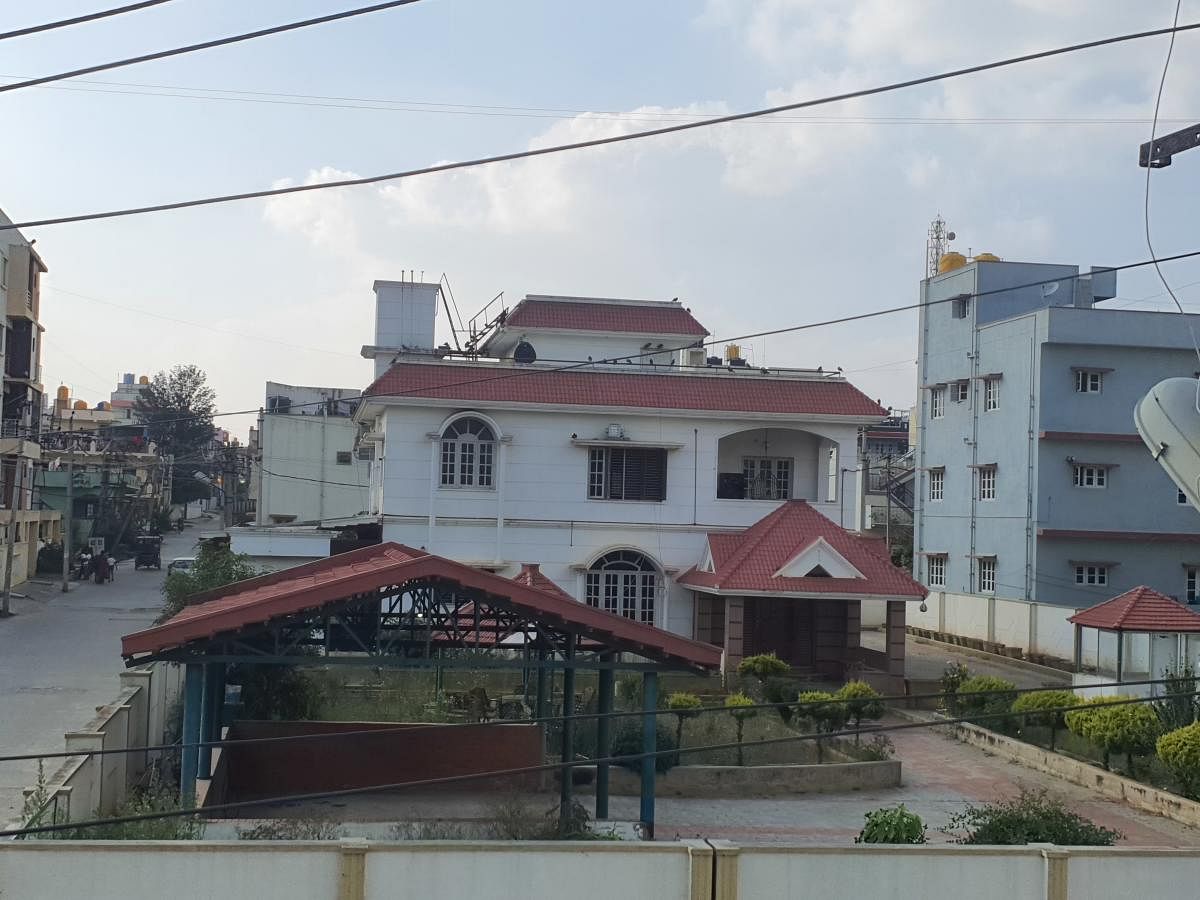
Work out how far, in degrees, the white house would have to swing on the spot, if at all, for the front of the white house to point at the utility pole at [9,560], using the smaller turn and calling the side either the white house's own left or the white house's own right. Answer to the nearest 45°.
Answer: approximately 135° to the white house's own right

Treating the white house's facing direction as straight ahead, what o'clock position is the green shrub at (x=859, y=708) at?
The green shrub is roughly at 11 o'clock from the white house.

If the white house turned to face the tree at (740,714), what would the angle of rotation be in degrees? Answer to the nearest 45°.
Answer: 0° — it already faces it

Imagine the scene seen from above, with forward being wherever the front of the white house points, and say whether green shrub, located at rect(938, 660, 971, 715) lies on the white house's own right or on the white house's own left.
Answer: on the white house's own left

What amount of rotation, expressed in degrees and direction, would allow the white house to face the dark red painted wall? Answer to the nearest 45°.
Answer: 0° — it already faces it

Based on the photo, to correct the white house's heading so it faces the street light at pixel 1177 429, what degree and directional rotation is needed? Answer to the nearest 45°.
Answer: approximately 45° to its left

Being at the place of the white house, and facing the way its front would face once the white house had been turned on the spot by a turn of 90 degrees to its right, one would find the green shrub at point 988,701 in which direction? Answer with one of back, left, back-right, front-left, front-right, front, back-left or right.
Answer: back-left

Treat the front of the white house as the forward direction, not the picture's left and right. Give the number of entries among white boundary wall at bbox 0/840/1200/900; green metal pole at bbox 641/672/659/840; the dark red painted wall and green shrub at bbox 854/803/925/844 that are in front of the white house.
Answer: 4

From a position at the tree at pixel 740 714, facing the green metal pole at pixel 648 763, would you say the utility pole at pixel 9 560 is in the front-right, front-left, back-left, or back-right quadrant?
back-right

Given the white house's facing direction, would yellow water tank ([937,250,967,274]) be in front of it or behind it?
behind

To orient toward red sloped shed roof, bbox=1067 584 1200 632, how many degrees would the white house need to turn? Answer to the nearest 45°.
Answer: approximately 45° to its left

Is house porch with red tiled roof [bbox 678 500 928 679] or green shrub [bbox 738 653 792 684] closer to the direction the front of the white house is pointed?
the green shrub

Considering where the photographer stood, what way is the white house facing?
facing the viewer

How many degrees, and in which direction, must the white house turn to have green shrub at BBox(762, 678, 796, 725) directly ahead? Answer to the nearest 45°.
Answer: approximately 45° to its left

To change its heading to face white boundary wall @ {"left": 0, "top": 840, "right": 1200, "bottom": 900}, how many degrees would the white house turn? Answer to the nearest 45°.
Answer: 0° — it already faces it

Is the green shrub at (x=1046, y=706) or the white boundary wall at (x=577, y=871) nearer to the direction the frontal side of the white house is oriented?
the white boundary wall

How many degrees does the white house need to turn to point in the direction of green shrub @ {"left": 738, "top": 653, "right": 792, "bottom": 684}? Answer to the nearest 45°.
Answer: approximately 45° to its left
